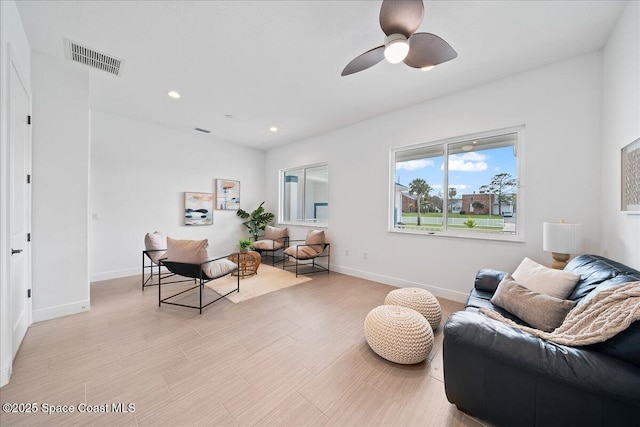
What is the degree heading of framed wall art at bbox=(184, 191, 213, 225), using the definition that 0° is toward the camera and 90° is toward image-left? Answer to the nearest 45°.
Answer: approximately 0°

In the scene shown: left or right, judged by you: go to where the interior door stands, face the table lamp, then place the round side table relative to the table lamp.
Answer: left

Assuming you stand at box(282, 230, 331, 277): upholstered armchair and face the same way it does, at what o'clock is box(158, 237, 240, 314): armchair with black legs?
The armchair with black legs is roughly at 12 o'clock from the upholstered armchair.

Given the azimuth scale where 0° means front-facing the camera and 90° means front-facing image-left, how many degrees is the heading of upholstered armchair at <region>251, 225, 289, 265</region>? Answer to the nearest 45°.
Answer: approximately 45°

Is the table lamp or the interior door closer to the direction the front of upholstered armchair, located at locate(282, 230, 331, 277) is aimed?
the interior door

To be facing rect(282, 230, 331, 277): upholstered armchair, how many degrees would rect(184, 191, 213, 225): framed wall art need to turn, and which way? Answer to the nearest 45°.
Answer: approximately 45° to its left

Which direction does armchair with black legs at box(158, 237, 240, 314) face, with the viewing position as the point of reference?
facing away from the viewer and to the right of the viewer

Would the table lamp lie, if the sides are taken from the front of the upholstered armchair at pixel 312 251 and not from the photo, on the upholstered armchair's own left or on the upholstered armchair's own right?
on the upholstered armchair's own left
